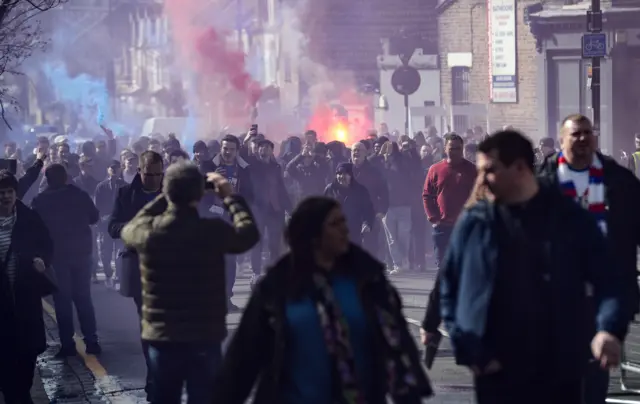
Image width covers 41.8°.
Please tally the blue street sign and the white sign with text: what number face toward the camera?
2

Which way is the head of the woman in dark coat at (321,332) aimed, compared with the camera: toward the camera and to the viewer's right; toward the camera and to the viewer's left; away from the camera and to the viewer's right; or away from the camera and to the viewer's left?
toward the camera and to the viewer's right

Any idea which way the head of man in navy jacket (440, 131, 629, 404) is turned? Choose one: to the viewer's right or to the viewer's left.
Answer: to the viewer's left

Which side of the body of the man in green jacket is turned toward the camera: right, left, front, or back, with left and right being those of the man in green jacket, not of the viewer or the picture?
back

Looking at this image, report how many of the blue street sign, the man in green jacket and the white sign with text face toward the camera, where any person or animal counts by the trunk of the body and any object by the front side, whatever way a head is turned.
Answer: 2

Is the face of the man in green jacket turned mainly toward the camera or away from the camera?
away from the camera

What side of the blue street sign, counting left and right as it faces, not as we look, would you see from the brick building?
back

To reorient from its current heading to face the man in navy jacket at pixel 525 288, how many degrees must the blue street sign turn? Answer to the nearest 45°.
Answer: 0° — it already faces them

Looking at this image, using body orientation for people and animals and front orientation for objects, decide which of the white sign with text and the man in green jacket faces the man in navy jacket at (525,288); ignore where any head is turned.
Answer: the white sign with text

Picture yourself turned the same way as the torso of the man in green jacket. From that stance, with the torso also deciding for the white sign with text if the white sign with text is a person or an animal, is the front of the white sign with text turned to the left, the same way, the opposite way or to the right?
the opposite way

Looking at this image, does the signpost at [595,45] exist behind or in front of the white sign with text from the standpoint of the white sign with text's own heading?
in front
